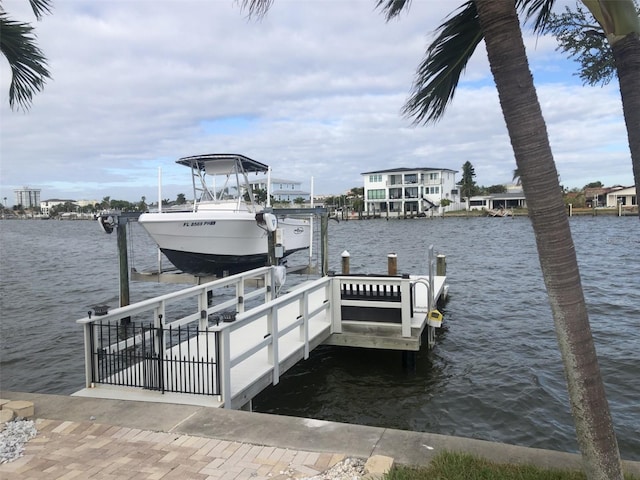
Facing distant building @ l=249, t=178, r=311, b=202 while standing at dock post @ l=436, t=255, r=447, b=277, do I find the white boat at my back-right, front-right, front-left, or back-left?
front-left

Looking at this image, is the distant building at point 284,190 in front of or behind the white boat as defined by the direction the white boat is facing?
behind

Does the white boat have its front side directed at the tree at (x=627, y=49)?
no

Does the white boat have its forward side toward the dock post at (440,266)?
no

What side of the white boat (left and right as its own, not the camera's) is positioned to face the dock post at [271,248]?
left

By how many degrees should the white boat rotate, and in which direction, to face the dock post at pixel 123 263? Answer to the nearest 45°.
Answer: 0° — it already faces it

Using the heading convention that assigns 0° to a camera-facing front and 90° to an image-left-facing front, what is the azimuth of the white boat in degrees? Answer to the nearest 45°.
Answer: approximately 45°

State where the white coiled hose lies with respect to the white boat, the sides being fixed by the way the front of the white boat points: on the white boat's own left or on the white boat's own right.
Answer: on the white boat's own left
